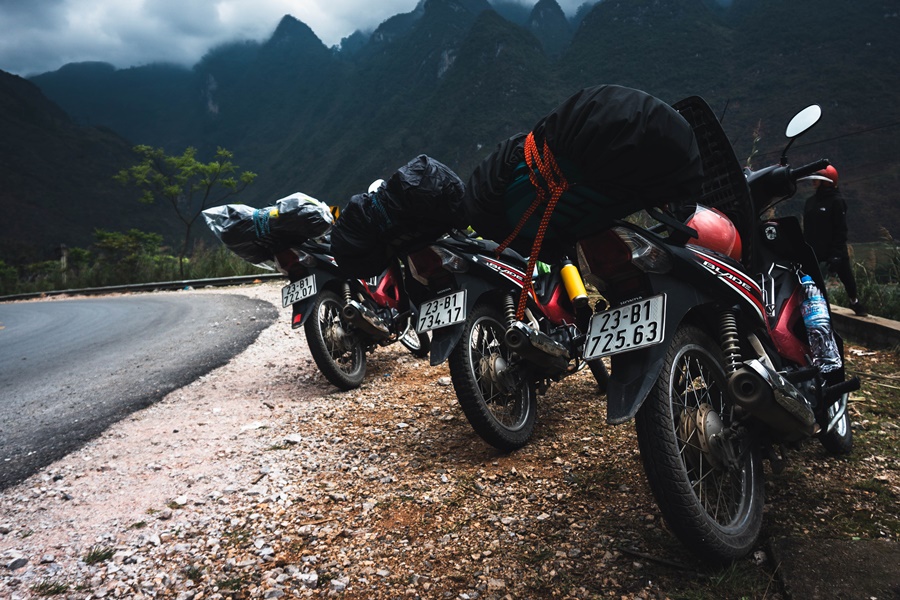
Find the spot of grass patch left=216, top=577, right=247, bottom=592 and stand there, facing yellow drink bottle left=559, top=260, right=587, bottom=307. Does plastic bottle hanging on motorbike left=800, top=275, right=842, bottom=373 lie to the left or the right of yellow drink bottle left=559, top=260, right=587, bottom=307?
right

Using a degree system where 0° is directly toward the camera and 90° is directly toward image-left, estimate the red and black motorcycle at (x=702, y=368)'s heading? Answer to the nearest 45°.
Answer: approximately 225°

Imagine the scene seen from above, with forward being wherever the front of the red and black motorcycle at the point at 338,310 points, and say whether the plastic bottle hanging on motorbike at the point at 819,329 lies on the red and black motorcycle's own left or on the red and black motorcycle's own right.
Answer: on the red and black motorcycle's own right

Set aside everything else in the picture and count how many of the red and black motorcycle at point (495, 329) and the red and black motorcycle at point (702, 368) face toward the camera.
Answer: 0

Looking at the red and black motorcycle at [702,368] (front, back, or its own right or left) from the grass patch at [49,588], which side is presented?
back

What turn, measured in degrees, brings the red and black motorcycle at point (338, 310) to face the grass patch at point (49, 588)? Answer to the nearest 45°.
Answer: approximately 135° to its right

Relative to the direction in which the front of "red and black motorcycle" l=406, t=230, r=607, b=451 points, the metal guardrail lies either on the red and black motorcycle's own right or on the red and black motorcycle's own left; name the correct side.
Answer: on the red and black motorcycle's own left

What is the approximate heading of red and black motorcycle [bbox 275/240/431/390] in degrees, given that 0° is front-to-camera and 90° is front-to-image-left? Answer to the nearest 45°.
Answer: approximately 225°

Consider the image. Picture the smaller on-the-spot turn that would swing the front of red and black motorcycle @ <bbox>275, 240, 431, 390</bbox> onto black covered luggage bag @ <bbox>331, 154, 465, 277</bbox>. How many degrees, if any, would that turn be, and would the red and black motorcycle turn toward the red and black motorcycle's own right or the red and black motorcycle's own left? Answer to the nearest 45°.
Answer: approximately 135° to the red and black motorcycle's own right

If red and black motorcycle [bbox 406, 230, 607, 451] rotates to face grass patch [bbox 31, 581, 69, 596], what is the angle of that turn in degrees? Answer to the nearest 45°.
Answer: approximately 180°

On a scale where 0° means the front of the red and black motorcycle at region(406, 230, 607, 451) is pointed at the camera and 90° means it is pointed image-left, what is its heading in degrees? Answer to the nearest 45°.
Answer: approximately 225°

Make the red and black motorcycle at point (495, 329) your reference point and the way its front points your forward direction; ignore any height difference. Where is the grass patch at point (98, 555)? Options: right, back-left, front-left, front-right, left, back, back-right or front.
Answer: back

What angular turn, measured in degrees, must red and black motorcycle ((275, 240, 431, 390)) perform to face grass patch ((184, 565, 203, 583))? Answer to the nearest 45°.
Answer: approximately 135° to its right
